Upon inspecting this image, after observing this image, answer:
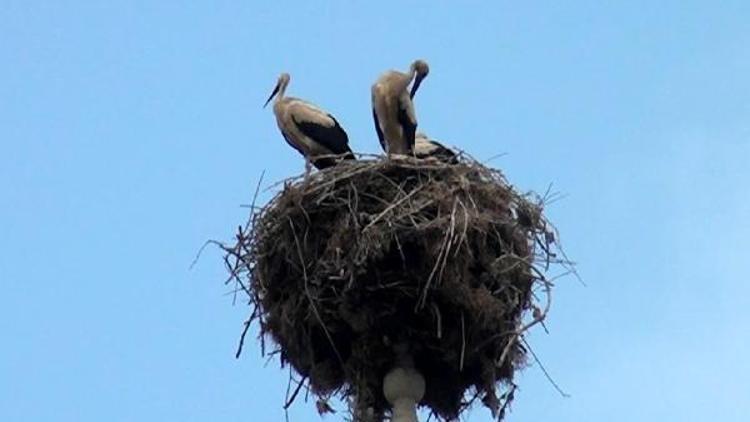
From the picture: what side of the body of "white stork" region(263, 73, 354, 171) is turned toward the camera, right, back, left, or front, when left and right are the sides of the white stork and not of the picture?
left

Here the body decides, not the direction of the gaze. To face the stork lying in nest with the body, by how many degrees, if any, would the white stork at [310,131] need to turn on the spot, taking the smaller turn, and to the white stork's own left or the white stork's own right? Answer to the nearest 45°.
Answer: approximately 135° to the white stork's own left
